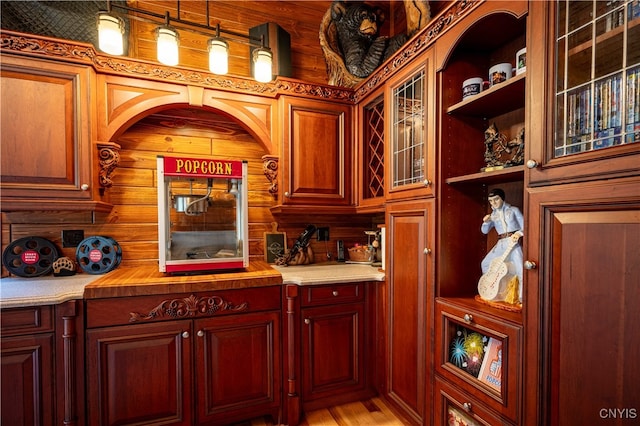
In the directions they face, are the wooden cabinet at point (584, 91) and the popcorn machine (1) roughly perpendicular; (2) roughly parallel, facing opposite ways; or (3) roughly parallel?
roughly perpendicular

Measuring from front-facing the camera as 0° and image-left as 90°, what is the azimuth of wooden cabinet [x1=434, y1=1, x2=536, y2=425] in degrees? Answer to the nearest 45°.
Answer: approximately 45°

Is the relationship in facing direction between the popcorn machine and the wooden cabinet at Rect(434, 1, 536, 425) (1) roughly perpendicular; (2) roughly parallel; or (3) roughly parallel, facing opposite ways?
roughly perpendicular

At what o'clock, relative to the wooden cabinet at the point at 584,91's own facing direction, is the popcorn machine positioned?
The popcorn machine is roughly at 1 o'clock from the wooden cabinet.

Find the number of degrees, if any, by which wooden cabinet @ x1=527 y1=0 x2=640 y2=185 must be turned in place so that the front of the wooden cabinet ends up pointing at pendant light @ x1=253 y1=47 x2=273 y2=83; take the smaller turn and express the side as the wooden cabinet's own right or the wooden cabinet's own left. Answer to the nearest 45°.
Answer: approximately 45° to the wooden cabinet's own right

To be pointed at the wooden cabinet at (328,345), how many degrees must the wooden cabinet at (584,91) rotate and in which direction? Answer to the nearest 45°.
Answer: approximately 45° to its right
